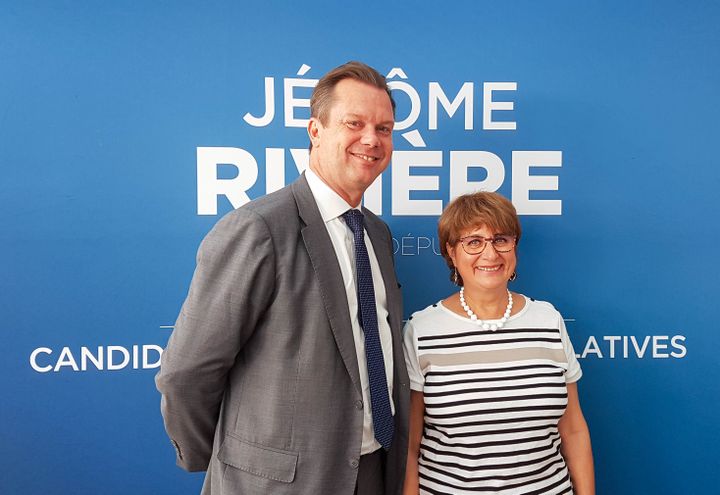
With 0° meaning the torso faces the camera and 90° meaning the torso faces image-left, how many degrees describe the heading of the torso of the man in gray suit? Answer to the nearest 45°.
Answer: approximately 315°

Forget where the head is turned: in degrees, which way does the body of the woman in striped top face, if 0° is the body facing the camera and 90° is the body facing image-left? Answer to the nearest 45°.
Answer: approximately 0°
